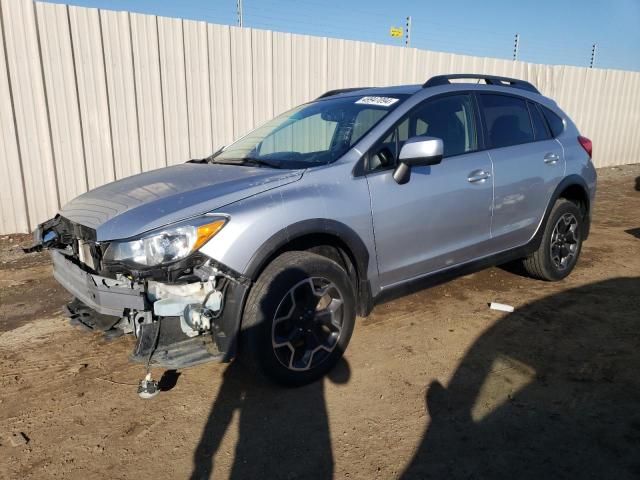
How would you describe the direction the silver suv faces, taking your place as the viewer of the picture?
facing the viewer and to the left of the viewer

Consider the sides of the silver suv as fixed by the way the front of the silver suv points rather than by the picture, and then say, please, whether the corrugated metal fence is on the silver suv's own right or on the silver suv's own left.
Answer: on the silver suv's own right
